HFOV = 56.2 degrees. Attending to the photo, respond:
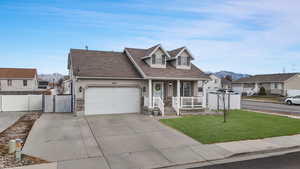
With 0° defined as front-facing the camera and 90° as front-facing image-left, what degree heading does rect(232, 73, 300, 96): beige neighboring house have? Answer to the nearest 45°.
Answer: approximately 45°

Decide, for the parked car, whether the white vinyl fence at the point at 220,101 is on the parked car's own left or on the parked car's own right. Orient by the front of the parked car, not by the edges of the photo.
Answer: on the parked car's own left
